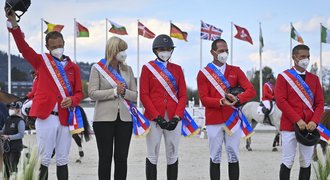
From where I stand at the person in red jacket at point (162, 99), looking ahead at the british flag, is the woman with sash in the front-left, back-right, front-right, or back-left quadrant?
back-left

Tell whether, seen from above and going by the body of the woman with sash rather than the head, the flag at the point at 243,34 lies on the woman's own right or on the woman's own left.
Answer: on the woman's own left

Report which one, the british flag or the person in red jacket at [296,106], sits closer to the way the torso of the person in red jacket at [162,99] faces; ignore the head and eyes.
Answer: the person in red jacket

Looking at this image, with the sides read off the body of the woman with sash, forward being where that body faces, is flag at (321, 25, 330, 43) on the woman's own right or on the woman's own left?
on the woman's own left

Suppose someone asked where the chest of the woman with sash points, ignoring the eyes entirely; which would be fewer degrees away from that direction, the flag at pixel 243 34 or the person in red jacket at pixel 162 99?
the person in red jacket

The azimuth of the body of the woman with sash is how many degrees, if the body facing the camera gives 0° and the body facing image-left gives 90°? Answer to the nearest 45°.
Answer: approximately 315°

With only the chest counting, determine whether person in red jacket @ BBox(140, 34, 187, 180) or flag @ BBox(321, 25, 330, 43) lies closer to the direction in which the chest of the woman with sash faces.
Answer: the person in red jacket

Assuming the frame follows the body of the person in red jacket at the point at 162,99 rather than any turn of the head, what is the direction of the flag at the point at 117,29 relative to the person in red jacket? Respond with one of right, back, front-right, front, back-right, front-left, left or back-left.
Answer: back

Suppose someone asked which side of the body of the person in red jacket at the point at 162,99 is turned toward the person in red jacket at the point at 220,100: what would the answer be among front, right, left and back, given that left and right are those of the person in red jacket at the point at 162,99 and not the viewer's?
left
